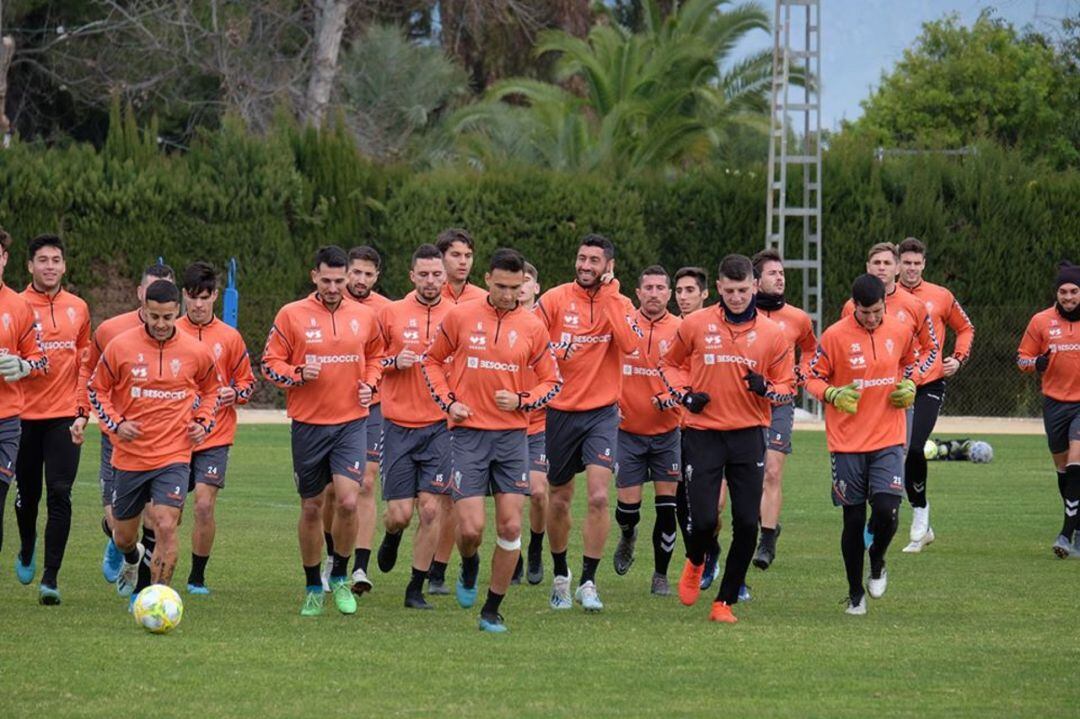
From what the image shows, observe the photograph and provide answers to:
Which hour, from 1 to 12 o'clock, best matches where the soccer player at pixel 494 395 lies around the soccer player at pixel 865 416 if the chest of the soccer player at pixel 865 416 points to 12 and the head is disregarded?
the soccer player at pixel 494 395 is roughly at 2 o'clock from the soccer player at pixel 865 416.

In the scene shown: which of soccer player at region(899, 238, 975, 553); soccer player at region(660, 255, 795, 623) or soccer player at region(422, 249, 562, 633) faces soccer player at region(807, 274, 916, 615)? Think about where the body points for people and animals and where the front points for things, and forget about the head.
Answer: soccer player at region(899, 238, 975, 553)

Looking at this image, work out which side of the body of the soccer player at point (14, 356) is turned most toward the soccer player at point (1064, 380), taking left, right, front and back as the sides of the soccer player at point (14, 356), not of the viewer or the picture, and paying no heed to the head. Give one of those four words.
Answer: left

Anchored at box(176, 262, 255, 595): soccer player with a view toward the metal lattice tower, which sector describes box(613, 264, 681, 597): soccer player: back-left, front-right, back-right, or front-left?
front-right

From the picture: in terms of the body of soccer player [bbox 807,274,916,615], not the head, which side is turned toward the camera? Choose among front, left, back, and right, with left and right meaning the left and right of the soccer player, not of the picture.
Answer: front

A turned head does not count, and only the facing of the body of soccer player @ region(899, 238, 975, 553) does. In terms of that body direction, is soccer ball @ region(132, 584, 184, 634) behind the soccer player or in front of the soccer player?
in front

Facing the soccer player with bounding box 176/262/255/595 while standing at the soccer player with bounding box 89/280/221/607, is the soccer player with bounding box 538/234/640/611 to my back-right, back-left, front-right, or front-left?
front-right

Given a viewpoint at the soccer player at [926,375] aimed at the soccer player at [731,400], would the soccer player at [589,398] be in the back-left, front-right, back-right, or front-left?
front-right

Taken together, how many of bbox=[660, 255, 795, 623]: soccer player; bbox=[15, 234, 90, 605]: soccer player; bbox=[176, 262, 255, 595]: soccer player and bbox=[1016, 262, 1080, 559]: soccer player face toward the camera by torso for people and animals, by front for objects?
4

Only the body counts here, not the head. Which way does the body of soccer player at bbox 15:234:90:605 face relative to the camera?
toward the camera

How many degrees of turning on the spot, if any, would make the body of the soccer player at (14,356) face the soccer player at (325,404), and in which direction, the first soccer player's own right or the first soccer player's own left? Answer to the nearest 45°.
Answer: approximately 45° to the first soccer player's own left

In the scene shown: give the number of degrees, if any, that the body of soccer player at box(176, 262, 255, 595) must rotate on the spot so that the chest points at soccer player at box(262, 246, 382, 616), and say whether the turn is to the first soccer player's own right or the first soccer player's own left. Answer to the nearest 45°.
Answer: approximately 45° to the first soccer player's own left

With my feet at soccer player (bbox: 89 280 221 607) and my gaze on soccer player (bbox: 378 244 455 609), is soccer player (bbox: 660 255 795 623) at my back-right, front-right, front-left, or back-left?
front-right

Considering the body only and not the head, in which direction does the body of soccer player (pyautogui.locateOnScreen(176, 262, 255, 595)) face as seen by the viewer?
toward the camera

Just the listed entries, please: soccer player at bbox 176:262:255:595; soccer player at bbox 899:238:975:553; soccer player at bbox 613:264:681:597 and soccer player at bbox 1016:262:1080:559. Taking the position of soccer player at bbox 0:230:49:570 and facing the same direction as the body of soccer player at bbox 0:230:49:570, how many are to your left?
4

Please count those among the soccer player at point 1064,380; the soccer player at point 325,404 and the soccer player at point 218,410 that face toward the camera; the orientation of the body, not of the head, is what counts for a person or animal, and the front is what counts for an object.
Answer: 3

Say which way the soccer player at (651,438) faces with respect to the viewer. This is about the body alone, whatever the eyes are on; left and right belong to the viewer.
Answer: facing the viewer

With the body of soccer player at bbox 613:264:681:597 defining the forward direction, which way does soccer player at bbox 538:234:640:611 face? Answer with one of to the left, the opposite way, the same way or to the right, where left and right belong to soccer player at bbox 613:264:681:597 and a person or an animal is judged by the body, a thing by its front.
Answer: the same way

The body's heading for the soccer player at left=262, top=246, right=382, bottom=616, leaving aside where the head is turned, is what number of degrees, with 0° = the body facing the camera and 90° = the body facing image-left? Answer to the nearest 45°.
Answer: approximately 0°
